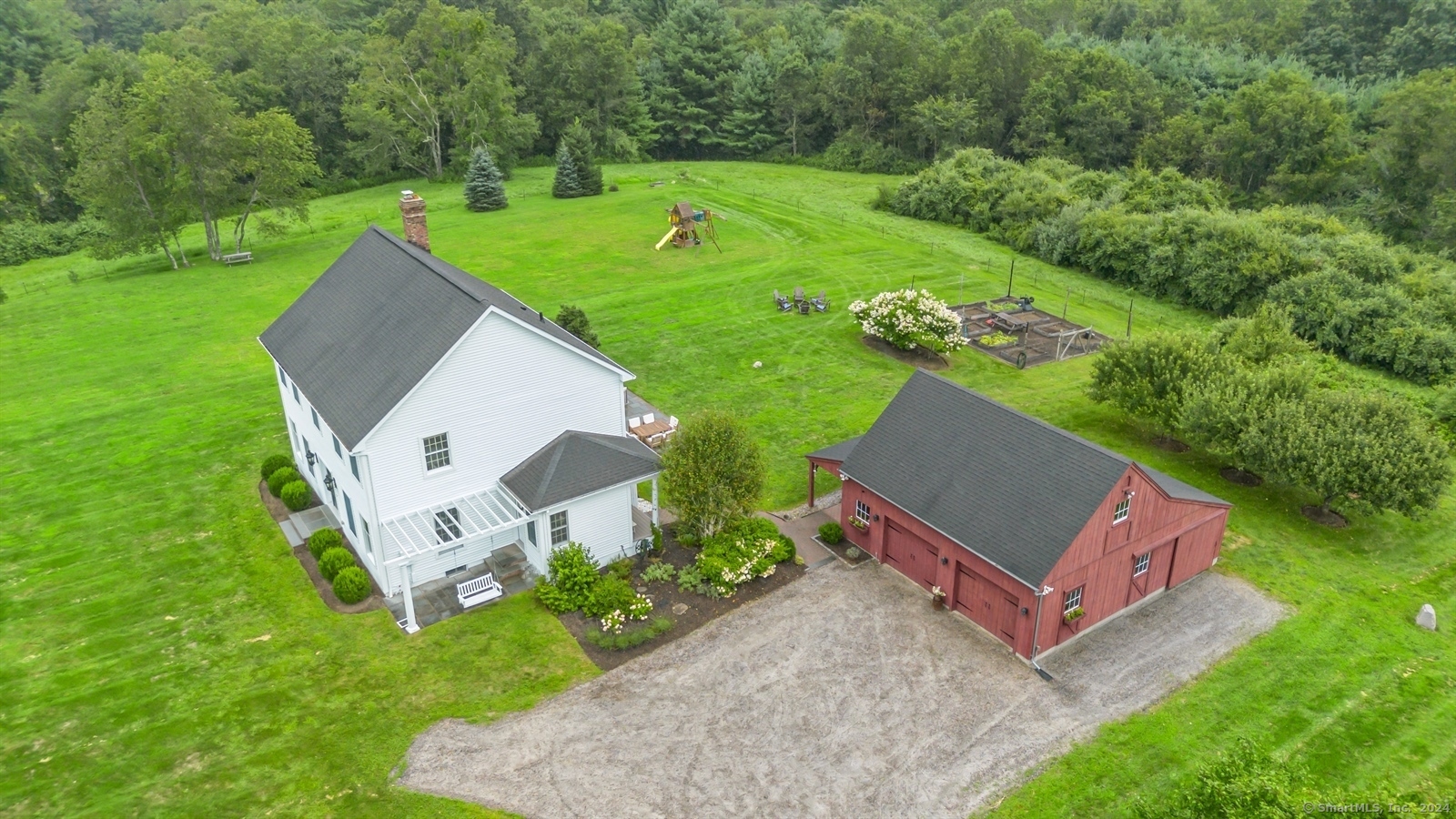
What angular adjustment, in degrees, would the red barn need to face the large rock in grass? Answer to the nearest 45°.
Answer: approximately 135° to its left

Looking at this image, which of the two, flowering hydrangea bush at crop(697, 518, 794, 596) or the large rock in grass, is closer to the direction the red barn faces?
the flowering hydrangea bush

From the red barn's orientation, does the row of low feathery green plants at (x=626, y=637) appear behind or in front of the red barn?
in front

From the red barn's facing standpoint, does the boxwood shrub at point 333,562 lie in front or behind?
in front

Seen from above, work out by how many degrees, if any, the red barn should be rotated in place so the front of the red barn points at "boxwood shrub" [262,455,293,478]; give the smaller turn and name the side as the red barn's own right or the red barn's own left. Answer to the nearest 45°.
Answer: approximately 45° to the red barn's own right

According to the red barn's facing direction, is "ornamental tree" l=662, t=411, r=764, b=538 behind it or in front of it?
in front

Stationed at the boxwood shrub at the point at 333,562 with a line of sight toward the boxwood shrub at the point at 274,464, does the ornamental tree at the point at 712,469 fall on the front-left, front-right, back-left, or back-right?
back-right

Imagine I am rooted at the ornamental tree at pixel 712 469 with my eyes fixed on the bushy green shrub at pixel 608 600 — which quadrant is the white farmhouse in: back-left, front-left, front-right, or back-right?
front-right

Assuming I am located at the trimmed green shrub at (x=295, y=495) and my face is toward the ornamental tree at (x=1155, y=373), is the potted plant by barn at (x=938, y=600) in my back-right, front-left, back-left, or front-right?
front-right

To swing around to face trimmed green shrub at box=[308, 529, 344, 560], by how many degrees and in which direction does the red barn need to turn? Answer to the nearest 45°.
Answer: approximately 45° to its right

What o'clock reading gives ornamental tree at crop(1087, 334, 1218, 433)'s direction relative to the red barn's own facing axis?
The ornamental tree is roughly at 5 o'clock from the red barn.
